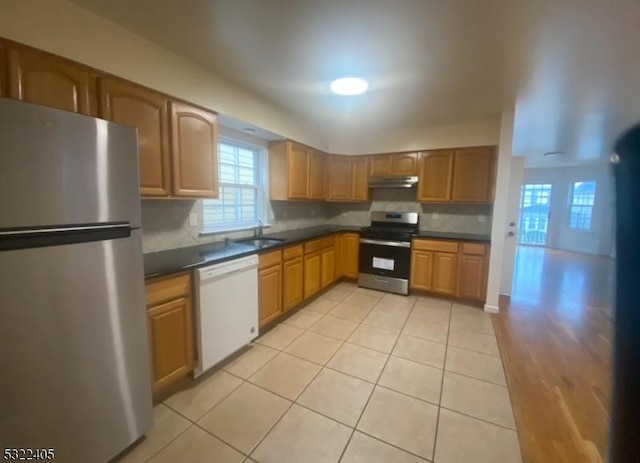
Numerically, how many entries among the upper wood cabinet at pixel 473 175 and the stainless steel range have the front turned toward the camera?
2

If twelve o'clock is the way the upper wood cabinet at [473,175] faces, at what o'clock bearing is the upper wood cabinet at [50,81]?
the upper wood cabinet at [50,81] is roughly at 1 o'clock from the upper wood cabinet at [473,175].

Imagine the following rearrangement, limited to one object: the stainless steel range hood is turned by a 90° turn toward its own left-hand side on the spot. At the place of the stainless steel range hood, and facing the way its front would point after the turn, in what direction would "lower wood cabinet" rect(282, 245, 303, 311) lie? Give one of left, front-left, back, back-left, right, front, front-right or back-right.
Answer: back-right

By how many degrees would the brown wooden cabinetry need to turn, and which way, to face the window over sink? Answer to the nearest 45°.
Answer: approximately 45° to its right

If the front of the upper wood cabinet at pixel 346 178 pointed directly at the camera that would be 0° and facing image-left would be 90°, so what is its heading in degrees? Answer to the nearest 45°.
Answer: approximately 0°

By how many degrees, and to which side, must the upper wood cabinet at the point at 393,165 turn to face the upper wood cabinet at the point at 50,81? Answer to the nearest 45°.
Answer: approximately 45° to its right

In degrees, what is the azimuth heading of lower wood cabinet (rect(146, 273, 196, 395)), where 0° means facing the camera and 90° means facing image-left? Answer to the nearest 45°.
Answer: approximately 315°
